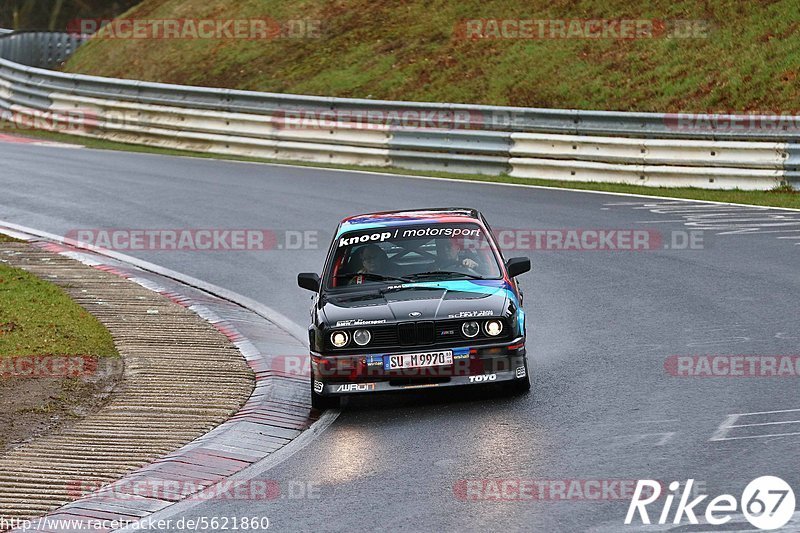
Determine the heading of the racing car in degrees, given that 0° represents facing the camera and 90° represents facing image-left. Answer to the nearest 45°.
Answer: approximately 0°

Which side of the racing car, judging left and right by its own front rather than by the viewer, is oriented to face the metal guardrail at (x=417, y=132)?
back
